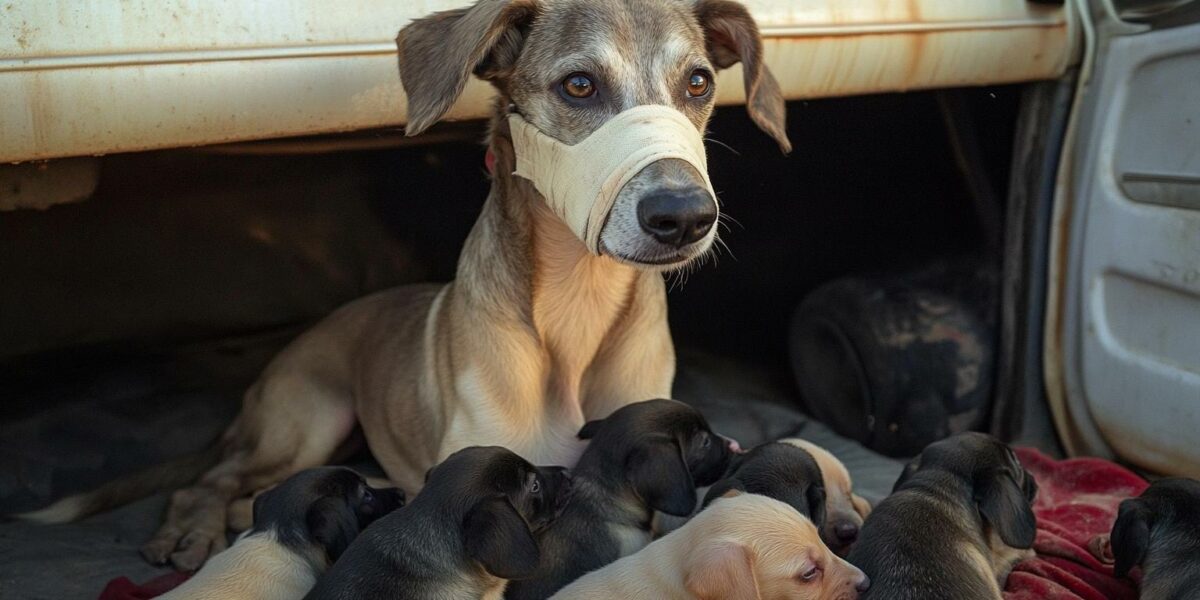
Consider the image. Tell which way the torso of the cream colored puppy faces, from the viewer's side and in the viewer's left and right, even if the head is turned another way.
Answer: facing to the right of the viewer

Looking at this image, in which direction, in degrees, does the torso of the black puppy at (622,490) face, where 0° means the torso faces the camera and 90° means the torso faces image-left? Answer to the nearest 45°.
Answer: approximately 270°

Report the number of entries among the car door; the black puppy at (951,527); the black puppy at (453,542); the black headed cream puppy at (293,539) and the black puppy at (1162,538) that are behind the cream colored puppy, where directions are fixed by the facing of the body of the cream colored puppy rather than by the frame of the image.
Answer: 2

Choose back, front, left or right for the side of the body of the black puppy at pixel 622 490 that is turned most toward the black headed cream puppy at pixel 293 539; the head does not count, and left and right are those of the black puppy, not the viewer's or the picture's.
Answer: back

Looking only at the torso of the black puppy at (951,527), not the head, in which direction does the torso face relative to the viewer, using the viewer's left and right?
facing away from the viewer and to the right of the viewer

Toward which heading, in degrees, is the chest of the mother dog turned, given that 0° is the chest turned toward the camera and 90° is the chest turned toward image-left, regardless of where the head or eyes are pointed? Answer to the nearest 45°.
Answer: approximately 315°

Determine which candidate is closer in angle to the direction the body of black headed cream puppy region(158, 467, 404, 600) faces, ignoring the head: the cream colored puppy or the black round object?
the black round object

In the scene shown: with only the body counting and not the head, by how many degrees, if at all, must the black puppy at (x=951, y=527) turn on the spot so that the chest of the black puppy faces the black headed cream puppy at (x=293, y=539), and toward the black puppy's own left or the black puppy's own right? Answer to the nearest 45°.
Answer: approximately 135° to the black puppy's own left

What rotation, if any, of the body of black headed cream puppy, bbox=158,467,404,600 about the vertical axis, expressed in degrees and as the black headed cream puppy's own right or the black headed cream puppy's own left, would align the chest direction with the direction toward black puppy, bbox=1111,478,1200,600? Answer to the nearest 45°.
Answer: approximately 45° to the black headed cream puppy's own right
